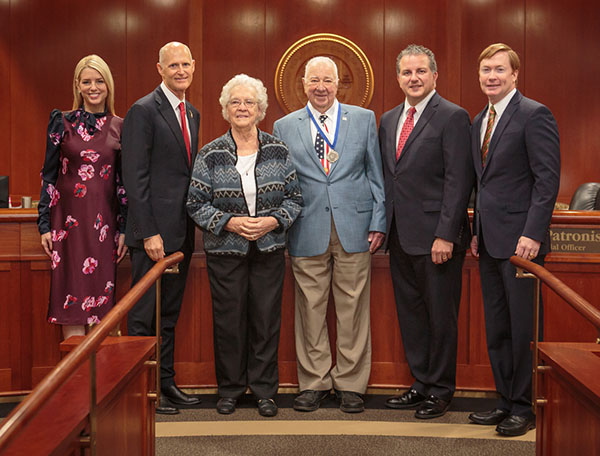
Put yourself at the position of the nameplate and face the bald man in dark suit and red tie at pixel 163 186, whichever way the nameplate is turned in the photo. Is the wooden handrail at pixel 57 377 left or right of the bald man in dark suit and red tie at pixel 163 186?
left

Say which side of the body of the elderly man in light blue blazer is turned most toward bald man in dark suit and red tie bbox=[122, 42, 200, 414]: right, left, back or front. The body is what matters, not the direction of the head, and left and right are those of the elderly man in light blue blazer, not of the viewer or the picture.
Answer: right

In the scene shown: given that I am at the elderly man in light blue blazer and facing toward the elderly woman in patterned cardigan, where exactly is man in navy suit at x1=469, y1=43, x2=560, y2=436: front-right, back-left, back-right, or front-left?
back-left

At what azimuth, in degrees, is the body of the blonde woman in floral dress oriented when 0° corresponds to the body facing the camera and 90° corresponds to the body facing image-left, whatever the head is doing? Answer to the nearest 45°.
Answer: approximately 0°
